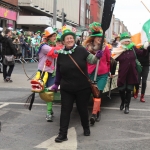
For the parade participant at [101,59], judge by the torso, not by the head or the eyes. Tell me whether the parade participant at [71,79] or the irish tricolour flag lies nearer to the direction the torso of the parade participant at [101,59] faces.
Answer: the parade participant

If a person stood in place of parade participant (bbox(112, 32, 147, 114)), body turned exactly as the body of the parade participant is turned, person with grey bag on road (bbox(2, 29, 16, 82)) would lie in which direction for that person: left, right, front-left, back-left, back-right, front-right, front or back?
back-right

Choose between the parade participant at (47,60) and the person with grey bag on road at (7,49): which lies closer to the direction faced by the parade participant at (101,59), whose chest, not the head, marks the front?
the parade participant

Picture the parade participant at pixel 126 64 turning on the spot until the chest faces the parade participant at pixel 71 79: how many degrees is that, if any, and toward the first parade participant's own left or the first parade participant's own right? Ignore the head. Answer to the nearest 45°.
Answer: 0° — they already face them

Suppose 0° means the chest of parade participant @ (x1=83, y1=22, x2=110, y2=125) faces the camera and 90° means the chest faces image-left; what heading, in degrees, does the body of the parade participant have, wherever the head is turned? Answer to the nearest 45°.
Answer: approximately 45°

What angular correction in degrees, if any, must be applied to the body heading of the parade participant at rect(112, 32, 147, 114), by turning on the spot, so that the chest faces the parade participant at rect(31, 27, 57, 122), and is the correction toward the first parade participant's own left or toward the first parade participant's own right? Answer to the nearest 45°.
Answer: approximately 45° to the first parade participant's own right

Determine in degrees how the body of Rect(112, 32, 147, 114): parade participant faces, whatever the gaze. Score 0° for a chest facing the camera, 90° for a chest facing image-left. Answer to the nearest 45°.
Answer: approximately 0°
